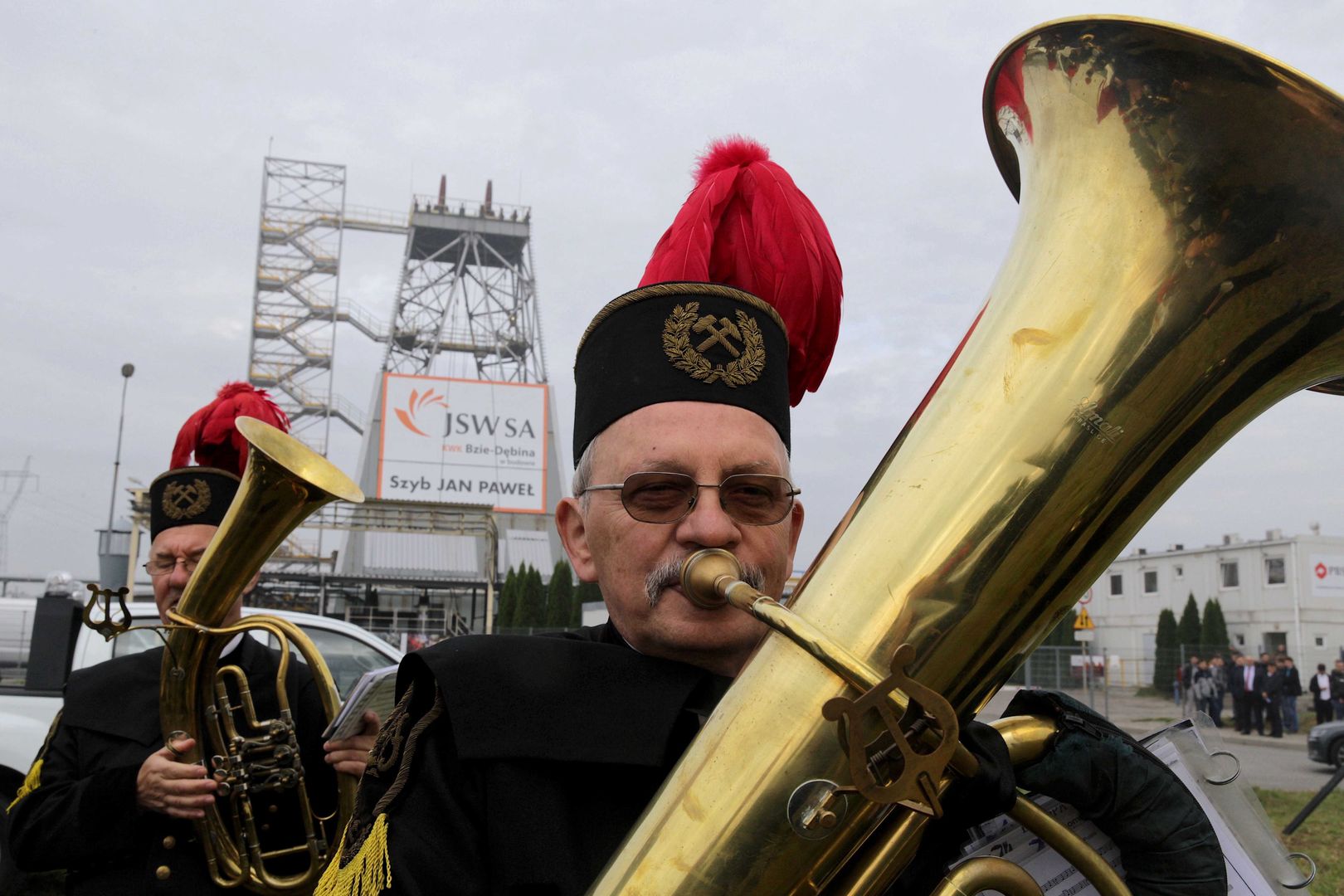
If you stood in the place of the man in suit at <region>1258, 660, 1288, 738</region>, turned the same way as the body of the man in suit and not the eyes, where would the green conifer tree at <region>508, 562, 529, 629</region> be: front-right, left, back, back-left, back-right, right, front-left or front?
front-right

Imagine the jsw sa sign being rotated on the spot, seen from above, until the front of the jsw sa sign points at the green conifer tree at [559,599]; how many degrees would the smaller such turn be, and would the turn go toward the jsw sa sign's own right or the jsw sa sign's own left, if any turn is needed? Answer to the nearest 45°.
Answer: approximately 45° to the jsw sa sign's own left

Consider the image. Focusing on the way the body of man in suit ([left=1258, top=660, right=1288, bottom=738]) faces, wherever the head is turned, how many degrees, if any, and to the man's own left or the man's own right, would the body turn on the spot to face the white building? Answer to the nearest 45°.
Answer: approximately 135° to the man's own right

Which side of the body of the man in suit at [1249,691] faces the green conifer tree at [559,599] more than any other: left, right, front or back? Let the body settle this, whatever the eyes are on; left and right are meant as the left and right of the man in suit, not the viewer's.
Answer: right

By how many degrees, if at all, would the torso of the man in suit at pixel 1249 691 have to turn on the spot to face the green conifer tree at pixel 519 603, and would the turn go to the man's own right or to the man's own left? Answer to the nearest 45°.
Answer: approximately 90° to the man's own right

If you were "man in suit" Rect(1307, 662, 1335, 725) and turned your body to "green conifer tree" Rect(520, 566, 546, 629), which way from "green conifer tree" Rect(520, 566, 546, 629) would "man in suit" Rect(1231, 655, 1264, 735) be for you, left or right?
left

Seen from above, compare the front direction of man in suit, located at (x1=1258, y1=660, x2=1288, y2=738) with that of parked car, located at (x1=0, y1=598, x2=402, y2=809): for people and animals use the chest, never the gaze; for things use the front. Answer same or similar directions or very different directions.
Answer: very different directions

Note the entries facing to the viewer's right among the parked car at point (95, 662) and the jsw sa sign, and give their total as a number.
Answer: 1

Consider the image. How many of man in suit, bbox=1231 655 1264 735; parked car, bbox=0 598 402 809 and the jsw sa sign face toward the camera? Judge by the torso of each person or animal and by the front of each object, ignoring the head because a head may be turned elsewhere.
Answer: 2

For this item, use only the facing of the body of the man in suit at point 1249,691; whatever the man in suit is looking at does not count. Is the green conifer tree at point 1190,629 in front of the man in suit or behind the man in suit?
behind

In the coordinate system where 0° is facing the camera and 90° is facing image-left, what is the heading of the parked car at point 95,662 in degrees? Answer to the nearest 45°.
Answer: approximately 270°
